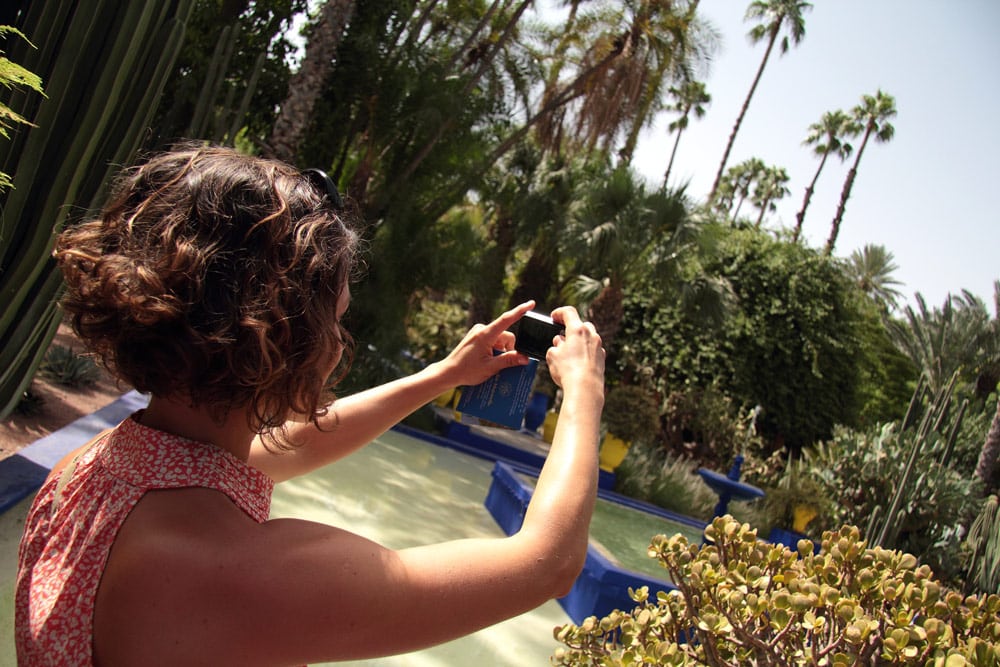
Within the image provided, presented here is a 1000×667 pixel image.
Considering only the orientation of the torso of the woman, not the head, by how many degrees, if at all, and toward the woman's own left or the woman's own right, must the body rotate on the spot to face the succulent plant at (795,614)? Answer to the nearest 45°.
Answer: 0° — they already face it

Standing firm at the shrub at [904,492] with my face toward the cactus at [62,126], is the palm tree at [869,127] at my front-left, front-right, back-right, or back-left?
back-right

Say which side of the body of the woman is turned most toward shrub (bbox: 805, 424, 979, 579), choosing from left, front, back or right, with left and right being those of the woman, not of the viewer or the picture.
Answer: front

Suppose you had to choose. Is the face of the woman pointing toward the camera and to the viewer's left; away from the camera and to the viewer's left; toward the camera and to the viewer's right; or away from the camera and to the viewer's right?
away from the camera and to the viewer's right

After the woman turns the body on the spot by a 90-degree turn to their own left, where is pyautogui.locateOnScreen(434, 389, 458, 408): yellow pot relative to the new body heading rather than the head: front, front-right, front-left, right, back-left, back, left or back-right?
front-right

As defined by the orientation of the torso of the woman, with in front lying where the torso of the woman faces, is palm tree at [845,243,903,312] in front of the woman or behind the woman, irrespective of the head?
in front

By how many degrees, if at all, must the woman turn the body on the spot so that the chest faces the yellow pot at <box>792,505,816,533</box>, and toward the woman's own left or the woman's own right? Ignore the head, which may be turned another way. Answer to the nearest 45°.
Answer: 0° — they already face it

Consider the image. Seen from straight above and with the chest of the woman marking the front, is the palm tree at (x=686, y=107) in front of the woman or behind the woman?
in front

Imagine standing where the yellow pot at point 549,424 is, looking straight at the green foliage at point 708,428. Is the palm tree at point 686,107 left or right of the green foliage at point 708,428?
left

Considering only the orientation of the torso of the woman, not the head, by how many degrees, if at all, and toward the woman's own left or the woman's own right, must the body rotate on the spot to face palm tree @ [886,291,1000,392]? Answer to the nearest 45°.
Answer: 0° — they already face it

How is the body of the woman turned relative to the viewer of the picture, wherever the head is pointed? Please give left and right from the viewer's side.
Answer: facing away from the viewer and to the right of the viewer
